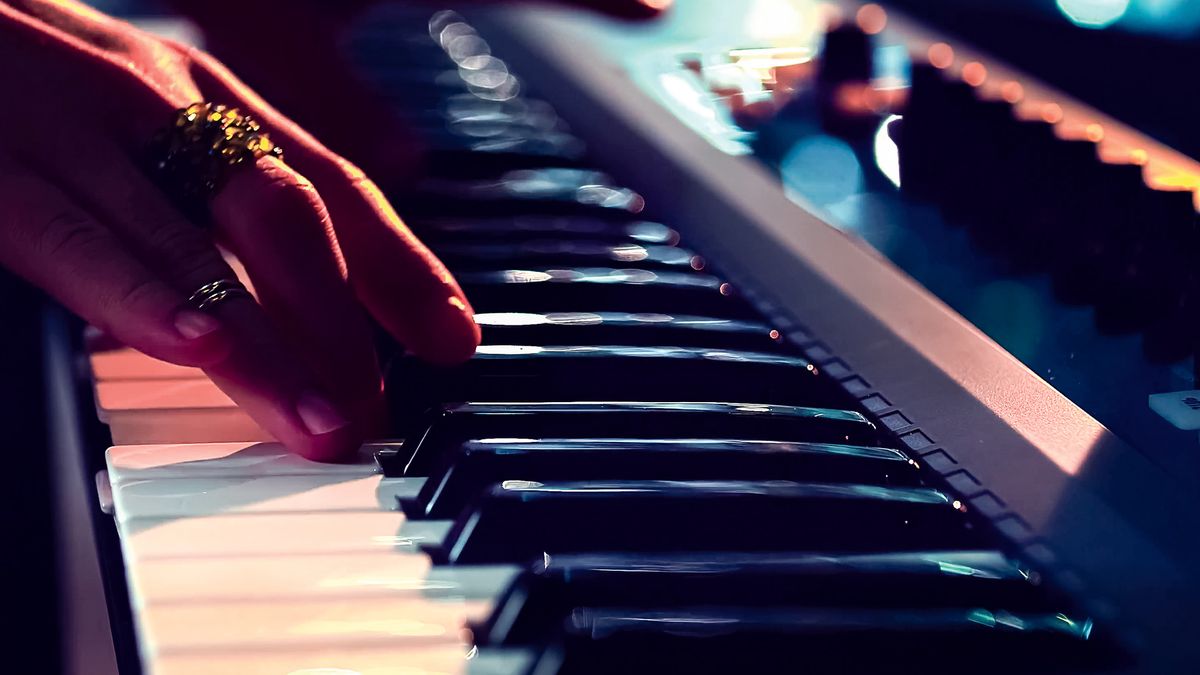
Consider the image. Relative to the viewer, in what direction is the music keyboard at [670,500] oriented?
to the viewer's left
